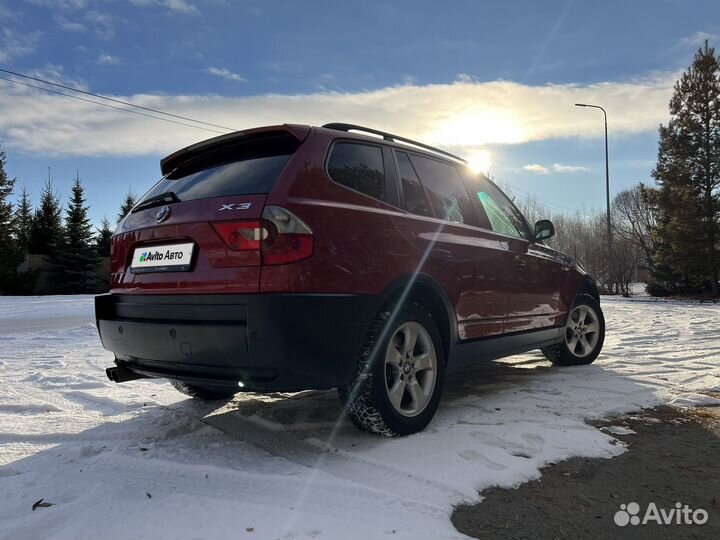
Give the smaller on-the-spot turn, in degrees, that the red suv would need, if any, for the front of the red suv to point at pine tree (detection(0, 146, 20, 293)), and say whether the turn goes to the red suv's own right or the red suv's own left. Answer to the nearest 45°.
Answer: approximately 90° to the red suv's own left

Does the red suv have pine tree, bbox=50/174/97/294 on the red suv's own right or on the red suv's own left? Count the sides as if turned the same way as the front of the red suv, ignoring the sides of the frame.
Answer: on the red suv's own left

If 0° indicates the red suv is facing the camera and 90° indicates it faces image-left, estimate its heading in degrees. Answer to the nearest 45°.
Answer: approximately 225°

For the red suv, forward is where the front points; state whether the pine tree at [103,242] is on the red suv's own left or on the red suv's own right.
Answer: on the red suv's own left

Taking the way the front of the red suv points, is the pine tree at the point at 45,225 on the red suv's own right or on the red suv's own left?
on the red suv's own left

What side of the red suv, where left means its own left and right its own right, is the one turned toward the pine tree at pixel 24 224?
left

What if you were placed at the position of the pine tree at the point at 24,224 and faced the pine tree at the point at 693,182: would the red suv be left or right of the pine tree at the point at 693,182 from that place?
right
